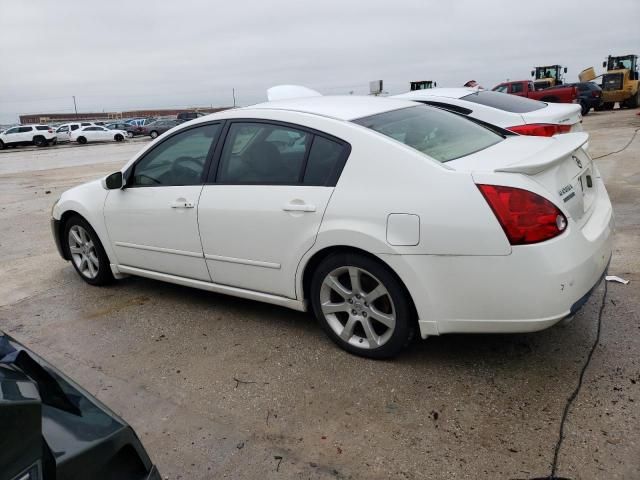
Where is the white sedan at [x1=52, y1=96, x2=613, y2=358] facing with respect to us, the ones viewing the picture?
facing away from the viewer and to the left of the viewer

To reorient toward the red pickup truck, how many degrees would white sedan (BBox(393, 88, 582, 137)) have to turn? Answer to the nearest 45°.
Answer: approximately 45° to its right

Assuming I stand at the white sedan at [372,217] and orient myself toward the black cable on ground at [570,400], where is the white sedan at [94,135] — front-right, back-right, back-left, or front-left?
back-left

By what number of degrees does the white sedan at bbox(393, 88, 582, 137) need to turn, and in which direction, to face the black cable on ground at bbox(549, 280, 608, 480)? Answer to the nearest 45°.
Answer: approximately 135° to its left

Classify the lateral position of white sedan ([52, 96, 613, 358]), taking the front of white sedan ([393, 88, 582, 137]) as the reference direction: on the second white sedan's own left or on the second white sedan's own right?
on the second white sedan's own left

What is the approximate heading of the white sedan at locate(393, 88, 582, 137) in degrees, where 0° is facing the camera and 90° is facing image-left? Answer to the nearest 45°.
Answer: approximately 135°

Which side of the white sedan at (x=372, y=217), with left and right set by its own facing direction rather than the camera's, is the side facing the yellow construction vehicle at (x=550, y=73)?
right

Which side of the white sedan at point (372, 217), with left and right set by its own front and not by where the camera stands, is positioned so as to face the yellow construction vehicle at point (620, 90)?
right

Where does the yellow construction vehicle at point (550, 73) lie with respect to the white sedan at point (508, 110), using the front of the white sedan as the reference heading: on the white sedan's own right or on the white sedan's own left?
on the white sedan's own right

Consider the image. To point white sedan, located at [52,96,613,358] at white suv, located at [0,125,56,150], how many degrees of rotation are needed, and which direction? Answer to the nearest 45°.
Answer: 0° — it already faces it
